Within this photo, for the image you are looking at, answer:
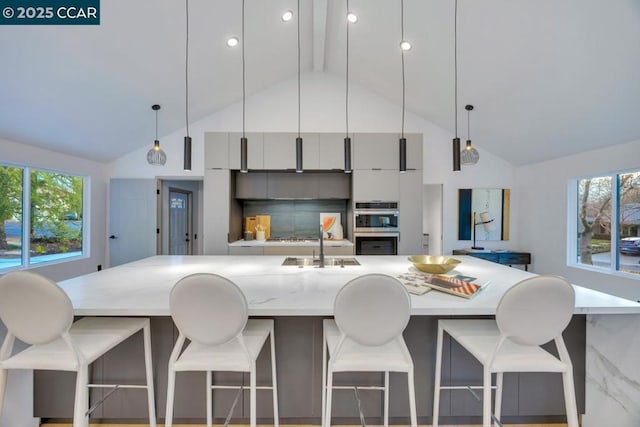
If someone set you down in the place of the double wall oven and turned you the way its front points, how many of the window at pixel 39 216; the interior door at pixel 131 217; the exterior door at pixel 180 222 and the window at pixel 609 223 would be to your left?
1

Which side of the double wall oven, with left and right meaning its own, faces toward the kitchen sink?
front

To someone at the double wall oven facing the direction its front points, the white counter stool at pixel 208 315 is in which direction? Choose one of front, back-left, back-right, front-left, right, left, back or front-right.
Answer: front

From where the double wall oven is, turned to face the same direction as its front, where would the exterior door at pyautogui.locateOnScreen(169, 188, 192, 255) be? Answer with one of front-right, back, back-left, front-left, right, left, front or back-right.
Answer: right

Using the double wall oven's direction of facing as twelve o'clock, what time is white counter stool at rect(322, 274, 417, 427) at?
The white counter stool is roughly at 12 o'clock from the double wall oven.

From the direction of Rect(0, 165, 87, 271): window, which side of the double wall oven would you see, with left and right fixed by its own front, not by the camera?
right

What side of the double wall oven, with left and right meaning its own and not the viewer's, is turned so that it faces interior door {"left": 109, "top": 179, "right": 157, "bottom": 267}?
right

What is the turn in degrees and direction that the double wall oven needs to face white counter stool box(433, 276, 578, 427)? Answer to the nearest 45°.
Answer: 0° — it already faces it

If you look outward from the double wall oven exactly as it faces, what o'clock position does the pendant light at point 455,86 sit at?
The pendant light is roughly at 11 o'clock from the double wall oven.

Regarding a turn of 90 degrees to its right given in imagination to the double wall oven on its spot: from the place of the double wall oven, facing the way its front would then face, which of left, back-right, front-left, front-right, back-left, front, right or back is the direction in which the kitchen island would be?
left

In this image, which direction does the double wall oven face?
toward the camera
